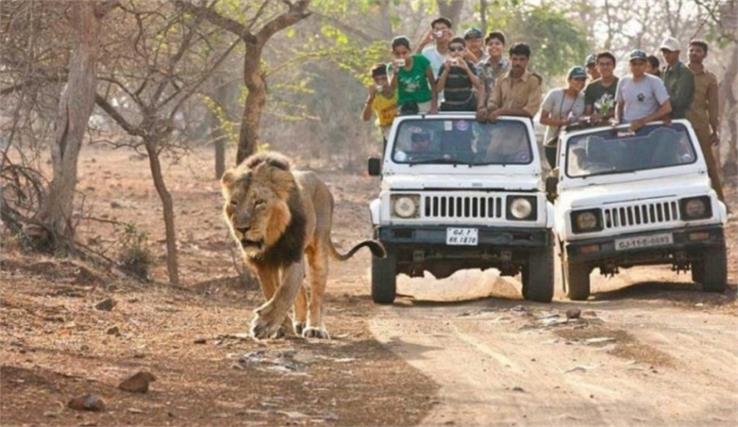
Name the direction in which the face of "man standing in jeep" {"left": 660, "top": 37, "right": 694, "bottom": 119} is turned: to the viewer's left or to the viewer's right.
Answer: to the viewer's left

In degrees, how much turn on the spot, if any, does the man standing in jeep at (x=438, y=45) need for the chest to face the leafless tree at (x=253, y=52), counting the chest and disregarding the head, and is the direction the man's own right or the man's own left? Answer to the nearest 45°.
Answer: approximately 90° to the man's own right

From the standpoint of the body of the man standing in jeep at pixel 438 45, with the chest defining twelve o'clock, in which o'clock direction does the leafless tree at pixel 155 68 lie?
The leafless tree is roughly at 3 o'clock from the man standing in jeep.

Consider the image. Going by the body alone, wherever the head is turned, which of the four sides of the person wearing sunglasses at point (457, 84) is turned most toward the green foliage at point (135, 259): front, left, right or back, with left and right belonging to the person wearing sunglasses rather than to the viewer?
right

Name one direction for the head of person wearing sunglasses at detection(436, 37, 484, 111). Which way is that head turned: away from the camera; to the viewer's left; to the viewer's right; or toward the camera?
toward the camera

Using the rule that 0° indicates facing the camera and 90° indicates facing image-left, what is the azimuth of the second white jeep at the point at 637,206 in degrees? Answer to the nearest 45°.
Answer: approximately 0°

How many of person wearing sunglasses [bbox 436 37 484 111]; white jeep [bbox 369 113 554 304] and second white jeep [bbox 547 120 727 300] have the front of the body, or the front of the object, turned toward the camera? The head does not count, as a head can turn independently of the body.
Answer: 3

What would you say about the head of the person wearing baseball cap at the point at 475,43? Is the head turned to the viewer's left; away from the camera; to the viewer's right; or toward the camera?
toward the camera

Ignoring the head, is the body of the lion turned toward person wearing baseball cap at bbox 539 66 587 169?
no

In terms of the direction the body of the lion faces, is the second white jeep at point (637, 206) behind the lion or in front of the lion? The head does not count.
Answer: behind

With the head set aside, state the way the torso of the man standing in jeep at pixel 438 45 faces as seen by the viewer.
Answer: toward the camera

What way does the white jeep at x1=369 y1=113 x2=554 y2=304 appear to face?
toward the camera

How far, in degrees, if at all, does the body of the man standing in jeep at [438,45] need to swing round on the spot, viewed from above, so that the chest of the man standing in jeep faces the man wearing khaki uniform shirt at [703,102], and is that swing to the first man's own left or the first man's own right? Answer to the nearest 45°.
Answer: approximately 90° to the first man's own left

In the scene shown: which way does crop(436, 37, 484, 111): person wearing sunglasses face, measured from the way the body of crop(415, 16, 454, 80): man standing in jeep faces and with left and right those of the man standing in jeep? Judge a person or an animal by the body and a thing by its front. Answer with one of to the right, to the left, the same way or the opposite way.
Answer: the same way

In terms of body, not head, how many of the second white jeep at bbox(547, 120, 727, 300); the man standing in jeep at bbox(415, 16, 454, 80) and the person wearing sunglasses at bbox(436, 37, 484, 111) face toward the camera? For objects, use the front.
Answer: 3

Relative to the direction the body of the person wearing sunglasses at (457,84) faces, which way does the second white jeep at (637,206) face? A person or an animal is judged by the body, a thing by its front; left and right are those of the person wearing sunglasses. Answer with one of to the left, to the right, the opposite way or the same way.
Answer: the same way

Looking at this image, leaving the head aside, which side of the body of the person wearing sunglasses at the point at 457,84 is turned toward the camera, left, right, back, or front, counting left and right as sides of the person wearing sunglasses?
front
